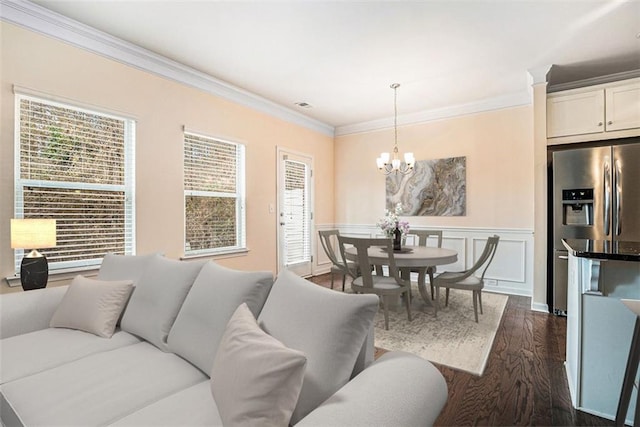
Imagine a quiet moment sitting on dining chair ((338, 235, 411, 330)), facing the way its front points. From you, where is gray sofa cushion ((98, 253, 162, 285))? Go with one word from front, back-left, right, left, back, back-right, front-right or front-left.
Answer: back

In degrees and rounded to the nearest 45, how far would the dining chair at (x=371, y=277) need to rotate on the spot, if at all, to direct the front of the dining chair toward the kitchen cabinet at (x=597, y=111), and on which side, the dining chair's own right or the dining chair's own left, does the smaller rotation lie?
approximately 45° to the dining chair's own right

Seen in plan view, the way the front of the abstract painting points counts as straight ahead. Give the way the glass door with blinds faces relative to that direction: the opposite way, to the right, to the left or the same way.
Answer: to the left

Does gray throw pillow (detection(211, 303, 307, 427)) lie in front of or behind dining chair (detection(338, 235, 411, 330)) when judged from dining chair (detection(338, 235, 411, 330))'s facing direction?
behind

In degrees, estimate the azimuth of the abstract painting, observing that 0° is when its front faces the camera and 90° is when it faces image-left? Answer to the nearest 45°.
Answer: approximately 0°

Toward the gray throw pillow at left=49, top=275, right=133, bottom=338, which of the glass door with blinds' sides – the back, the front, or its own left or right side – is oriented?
right

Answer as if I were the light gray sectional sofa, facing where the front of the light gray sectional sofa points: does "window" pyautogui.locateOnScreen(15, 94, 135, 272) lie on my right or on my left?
on my right

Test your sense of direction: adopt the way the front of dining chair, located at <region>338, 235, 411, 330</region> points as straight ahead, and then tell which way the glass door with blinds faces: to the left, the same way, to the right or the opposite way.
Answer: to the right

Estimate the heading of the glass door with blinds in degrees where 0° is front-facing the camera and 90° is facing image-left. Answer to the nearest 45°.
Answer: approximately 315°
